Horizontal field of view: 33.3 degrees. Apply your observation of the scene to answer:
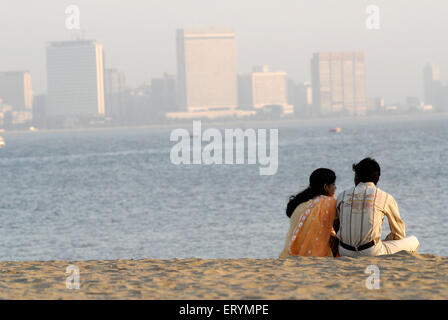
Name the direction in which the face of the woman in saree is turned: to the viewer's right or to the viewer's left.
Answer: to the viewer's right

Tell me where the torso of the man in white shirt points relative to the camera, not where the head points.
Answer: away from the camera

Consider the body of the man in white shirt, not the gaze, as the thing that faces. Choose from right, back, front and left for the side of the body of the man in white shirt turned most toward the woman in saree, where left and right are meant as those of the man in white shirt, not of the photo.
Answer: left
